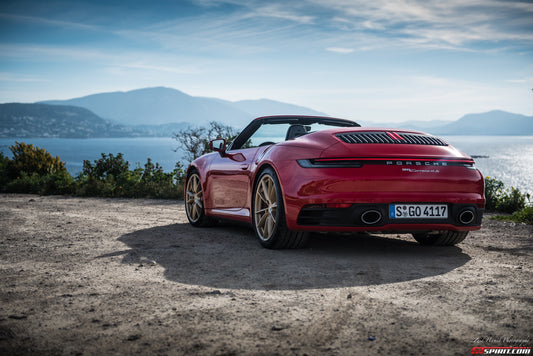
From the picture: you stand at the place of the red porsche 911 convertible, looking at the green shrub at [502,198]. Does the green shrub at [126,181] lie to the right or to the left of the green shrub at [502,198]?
left

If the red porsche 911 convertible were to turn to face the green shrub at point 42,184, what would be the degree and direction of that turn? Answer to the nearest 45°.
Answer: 0° — it already faces it

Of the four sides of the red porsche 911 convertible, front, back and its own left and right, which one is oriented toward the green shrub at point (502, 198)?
right

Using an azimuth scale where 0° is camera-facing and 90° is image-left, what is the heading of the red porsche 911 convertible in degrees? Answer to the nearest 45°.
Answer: approximately 135°

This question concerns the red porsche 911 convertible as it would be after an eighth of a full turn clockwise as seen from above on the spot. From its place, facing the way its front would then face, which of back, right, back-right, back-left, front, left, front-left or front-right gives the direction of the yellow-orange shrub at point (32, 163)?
front-left

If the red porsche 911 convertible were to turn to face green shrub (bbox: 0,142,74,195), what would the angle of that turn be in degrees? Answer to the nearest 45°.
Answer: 0° — it already faces it

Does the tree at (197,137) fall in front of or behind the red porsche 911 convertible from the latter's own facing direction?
in front

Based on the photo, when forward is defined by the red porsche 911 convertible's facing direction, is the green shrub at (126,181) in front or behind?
in front
